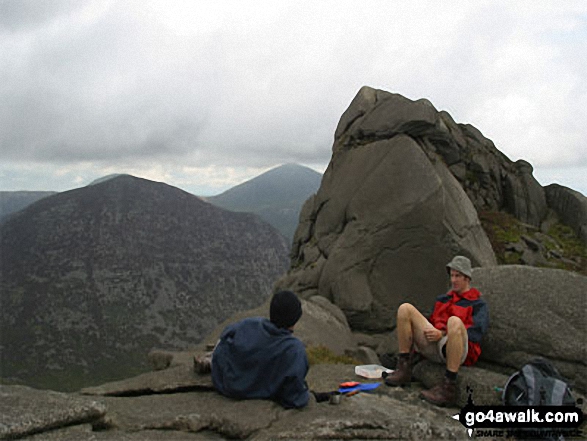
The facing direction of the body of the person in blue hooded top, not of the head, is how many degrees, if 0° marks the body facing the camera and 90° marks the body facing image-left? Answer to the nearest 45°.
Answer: approximately 225°

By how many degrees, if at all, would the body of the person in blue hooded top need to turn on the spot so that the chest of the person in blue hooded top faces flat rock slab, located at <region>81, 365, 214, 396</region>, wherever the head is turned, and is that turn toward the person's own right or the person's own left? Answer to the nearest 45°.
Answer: approximately 90° to the person's own left

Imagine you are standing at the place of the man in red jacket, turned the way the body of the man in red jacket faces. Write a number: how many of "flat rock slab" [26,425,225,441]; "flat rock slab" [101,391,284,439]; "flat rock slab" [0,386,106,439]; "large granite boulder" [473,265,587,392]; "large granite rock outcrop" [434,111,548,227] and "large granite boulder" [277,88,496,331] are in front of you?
3

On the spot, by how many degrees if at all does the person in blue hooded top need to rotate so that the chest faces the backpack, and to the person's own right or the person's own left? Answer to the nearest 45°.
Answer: approximately 45° to the person's own right

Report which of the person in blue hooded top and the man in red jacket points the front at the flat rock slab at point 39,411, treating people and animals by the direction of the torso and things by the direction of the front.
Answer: the man in red jacket

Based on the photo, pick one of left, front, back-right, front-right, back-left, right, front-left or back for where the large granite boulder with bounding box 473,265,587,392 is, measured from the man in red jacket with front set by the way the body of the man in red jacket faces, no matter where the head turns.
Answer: back

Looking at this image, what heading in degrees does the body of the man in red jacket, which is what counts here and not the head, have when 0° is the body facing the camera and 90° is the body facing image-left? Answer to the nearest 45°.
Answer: approximately 45°

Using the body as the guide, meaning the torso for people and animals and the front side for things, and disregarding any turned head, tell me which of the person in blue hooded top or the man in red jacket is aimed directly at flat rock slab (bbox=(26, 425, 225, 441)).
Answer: the man in red jacket

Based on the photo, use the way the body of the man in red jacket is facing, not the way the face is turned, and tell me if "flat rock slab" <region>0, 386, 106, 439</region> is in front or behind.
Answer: in front

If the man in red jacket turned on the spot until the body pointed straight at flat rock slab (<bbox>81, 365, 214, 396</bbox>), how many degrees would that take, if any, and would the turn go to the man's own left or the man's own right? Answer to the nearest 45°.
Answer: approximately 45° to the man's own right

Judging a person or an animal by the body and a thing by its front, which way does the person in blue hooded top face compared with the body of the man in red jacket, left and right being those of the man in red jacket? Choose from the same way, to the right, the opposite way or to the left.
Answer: the opposite way

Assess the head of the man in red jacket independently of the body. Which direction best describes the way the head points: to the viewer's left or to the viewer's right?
to the viewer's left

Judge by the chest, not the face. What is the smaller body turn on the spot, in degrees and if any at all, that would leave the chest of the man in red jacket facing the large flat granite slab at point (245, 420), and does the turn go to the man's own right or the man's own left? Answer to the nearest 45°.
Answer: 0° — they already face it

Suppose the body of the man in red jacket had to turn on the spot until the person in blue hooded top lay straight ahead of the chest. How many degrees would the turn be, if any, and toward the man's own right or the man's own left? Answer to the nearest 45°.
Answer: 0° — they already face them

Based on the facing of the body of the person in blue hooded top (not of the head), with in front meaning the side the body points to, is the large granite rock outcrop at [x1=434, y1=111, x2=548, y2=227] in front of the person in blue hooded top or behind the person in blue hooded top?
in front
